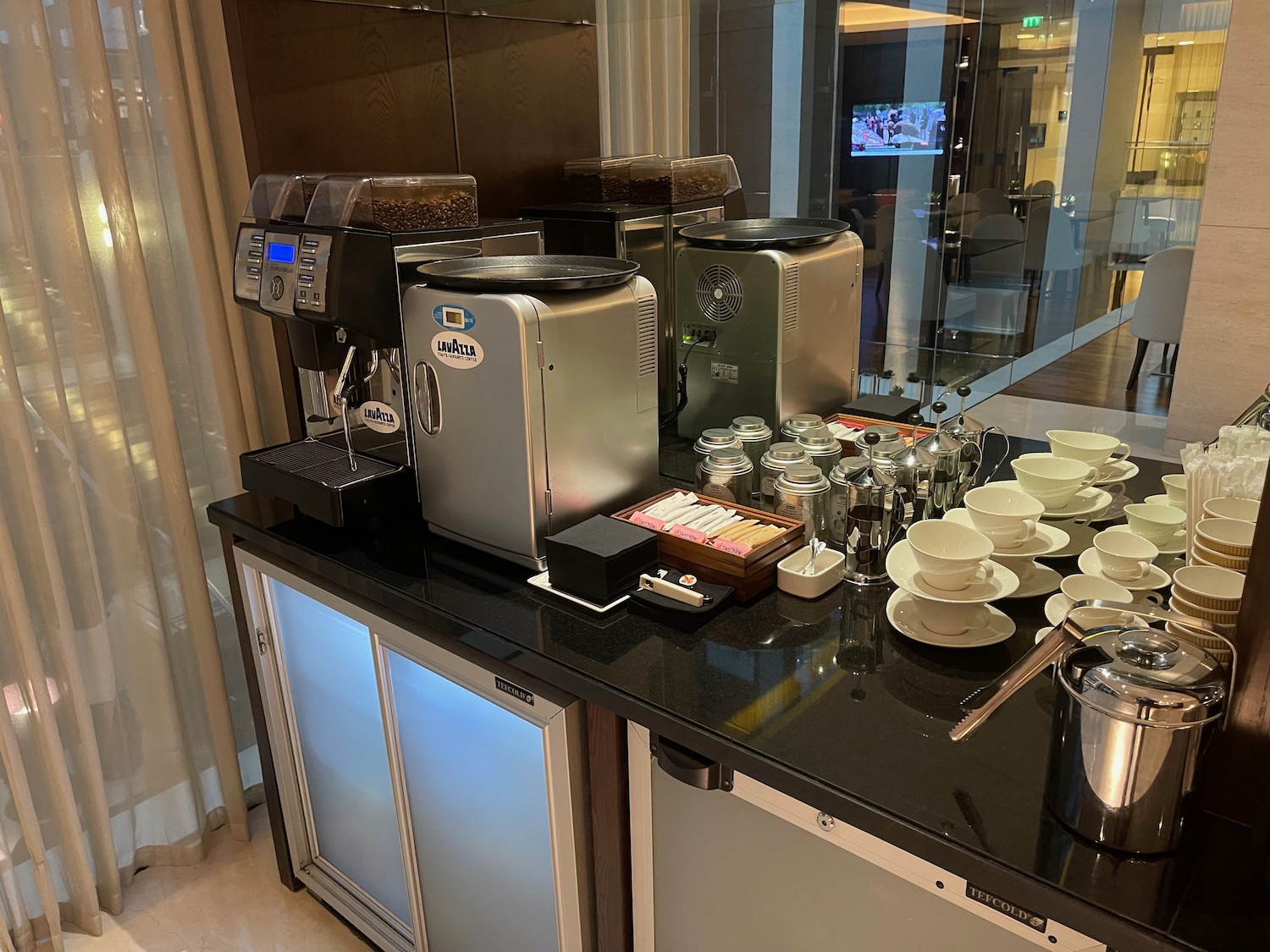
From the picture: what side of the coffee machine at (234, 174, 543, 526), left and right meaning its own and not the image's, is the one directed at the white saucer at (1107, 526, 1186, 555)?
left

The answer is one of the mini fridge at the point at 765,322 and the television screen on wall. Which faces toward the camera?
the television screen on wall

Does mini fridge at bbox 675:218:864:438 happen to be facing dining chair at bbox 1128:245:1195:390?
yes

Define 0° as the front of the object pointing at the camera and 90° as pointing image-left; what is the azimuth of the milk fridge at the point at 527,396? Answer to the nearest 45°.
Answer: approximately 45°

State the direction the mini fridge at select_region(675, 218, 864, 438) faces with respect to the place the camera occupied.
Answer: facing away from the viewer and to the right of the viewer

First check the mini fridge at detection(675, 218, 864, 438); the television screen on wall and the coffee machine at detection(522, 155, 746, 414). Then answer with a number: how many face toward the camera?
1

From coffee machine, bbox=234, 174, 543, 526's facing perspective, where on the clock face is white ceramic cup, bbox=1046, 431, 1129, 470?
The white ceramic cup is roughly at 8 o'clock from the coffee machine.

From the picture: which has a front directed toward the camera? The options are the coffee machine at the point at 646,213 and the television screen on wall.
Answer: the television screen on wall

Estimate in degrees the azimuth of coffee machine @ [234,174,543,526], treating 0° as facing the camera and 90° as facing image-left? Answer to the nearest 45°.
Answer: approximately 45°

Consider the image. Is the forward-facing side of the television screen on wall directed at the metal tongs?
yes

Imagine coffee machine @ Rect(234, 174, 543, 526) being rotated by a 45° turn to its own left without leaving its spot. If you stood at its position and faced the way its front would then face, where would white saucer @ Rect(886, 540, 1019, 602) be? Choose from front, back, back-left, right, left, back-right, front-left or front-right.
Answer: front-left

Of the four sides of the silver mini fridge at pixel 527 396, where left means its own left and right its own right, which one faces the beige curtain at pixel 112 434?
right

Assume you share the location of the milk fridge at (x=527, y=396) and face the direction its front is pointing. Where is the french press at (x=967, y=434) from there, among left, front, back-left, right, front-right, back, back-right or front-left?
back-left

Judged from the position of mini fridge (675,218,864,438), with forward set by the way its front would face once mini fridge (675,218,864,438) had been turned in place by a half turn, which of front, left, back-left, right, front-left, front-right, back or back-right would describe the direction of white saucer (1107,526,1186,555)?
left

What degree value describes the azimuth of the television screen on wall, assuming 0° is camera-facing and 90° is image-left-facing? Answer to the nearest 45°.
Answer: approximately 0°
